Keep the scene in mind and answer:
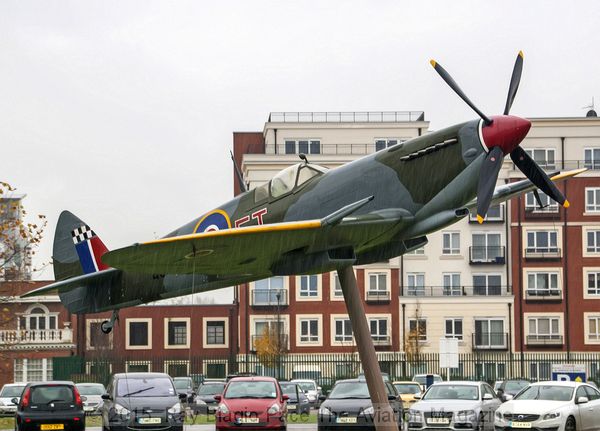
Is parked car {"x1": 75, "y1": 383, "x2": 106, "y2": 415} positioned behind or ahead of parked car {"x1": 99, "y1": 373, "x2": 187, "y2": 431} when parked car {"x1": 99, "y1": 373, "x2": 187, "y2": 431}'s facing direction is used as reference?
behind

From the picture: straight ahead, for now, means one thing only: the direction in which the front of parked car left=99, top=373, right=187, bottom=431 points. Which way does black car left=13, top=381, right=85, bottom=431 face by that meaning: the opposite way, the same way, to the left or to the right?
the opposite way

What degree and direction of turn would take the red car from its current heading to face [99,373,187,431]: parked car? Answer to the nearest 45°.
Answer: approximately 90° to its right

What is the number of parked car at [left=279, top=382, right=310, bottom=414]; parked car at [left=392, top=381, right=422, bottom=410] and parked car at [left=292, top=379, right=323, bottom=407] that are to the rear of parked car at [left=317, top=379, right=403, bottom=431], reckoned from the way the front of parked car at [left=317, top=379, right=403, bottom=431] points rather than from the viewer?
3

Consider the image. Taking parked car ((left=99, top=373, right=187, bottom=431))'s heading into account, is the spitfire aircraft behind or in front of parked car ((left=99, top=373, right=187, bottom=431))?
in front

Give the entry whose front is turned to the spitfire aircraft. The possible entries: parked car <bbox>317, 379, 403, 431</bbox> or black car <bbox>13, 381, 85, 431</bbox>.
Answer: the parked car

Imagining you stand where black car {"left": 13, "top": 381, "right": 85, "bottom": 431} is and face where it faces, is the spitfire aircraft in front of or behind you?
behind

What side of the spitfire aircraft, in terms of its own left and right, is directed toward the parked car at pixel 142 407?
back

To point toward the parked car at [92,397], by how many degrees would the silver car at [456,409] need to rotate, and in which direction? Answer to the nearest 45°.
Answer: approximately 90° to its right

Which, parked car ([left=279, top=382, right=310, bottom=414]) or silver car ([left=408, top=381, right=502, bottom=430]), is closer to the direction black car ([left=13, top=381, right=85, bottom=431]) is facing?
the parked car

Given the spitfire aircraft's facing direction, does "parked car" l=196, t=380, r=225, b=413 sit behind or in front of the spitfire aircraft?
behind

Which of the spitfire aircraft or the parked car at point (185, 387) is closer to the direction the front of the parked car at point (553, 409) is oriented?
the spitfire aircraft

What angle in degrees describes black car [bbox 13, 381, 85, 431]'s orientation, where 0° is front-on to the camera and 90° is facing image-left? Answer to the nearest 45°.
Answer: approximately 180°

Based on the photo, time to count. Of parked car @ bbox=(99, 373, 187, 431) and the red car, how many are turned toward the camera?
2

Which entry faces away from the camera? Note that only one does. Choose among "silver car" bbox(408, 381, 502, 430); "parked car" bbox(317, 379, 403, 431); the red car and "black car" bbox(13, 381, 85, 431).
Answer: the black car
